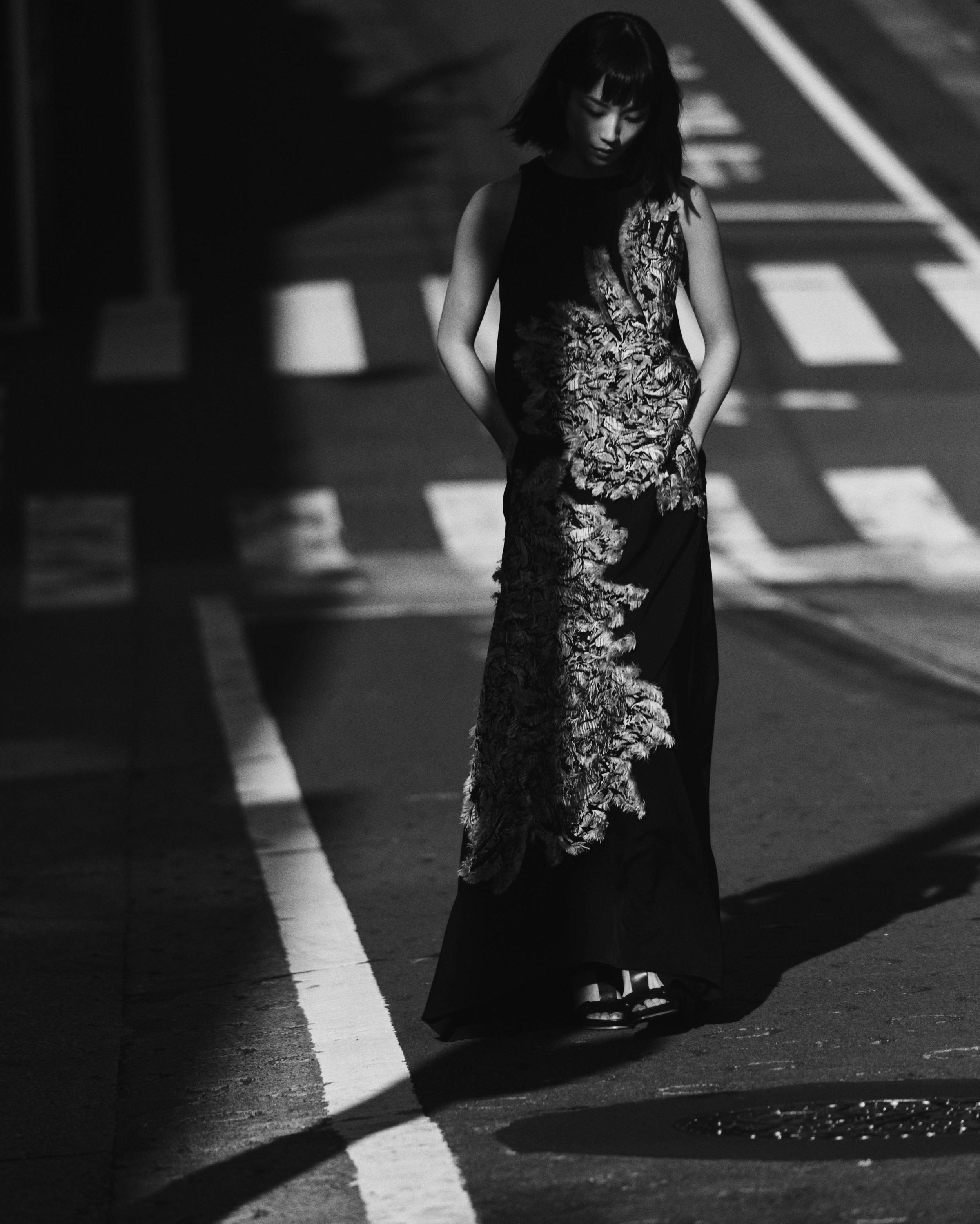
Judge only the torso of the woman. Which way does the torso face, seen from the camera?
toward the camera
